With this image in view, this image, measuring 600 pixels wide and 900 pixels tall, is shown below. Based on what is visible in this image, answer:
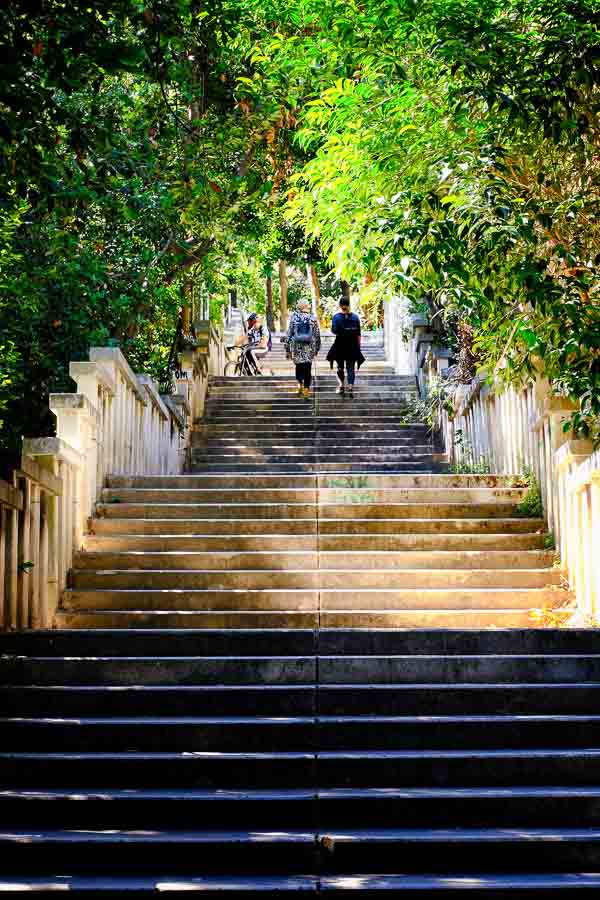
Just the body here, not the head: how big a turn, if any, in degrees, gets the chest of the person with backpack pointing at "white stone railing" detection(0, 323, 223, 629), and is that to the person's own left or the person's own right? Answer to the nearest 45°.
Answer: approximately 180°

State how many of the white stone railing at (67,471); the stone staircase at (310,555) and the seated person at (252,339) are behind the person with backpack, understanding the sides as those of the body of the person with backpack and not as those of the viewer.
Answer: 2

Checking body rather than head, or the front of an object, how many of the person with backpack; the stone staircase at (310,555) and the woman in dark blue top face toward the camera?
1

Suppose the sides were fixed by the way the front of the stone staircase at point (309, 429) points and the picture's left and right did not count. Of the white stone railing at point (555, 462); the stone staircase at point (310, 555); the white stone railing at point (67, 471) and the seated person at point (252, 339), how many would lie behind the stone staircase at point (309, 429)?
1

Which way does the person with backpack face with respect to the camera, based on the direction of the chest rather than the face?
away from the camera

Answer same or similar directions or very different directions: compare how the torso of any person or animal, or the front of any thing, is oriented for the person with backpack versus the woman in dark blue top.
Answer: same or similar directions

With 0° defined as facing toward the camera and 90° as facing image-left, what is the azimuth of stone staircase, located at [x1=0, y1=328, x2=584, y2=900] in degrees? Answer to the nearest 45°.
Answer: approximately 0°

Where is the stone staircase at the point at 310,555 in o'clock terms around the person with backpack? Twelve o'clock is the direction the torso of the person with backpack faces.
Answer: The stone staircase is roughly at 6 o'clock from the person with backpack.

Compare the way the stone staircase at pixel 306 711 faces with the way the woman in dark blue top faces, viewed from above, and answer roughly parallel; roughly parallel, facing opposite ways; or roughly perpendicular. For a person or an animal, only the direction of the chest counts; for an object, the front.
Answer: roughly parallel, facing opposite ways

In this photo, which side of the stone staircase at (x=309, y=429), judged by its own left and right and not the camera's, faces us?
front

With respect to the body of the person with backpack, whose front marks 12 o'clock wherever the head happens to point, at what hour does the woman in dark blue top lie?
The woman in dark blue top is roughly at 3 o'clock from the person with backpack.

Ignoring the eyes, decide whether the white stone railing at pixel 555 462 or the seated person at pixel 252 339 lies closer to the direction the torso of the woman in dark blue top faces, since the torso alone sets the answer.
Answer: the seated person

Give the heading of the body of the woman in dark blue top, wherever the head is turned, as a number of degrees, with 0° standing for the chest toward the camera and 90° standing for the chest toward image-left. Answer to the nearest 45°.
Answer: approximately 180°
